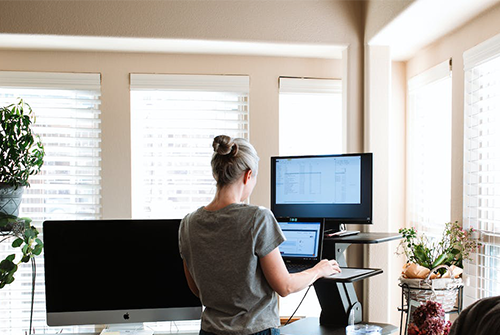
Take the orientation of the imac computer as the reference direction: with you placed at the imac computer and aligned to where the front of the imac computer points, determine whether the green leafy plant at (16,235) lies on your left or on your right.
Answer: on your right

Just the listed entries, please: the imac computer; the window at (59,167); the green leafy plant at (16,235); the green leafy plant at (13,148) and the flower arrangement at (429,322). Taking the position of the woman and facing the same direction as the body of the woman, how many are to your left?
4

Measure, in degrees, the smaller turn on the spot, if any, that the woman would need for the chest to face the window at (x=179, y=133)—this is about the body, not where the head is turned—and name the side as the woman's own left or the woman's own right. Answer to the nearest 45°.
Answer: approximately 45° to the woman's own left

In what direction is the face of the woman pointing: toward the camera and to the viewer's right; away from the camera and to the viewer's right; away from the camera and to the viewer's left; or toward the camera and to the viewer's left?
away from the camera and to the viewer's right

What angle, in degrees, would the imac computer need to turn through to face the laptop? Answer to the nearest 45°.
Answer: approximately 90° to its left

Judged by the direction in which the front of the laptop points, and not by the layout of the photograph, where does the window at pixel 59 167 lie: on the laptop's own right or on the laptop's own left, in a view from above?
on the laptop's own right

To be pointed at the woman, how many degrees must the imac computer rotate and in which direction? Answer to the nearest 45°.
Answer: approximately 45° to its left

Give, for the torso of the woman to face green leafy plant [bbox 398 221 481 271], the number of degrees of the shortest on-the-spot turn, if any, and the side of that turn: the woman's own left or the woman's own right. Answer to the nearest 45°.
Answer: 0° — they already face it

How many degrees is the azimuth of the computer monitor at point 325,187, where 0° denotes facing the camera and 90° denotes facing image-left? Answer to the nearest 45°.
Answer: approximately 45°

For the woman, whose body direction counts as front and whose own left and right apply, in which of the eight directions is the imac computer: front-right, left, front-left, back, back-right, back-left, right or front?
left

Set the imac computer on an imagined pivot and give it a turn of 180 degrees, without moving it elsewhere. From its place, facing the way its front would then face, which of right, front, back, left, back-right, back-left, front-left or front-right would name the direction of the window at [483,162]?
right

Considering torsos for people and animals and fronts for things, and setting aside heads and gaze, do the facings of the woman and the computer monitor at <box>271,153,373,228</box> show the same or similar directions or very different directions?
very different directions

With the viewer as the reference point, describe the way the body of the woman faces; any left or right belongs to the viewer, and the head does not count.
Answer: facing away from the viewer and to the right of the viewer

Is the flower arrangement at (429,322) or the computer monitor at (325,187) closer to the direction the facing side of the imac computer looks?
the flower arrangement

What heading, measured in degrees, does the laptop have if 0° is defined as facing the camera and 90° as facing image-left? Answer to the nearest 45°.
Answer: approximately 45°

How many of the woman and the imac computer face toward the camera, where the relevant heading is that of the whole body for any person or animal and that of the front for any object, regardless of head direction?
1
